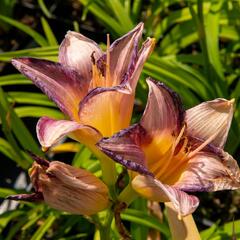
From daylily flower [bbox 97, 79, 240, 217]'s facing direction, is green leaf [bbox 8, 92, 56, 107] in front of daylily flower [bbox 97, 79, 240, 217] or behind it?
behind
